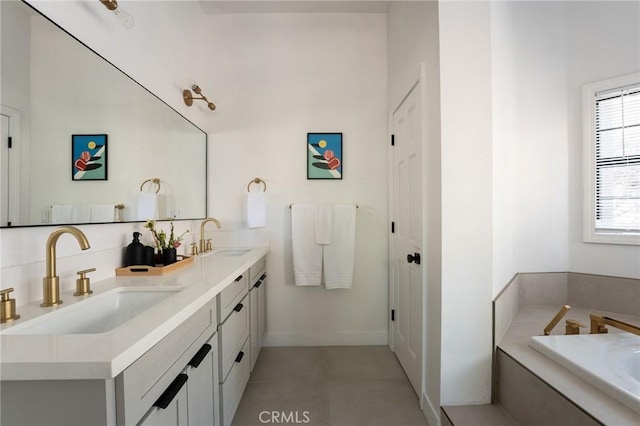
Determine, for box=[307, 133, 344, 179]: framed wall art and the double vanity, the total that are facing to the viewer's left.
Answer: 0

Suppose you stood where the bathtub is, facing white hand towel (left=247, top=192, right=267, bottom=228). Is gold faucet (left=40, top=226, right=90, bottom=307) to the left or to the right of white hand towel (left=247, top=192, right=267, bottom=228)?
left

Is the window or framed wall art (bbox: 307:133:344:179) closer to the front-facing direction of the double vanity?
the window

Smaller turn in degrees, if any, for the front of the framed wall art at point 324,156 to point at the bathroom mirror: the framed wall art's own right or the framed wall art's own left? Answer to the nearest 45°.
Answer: approximately 45° to the framed wall art's own right

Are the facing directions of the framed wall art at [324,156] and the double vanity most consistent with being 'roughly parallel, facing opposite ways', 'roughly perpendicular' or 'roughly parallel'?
roughly perpendicular

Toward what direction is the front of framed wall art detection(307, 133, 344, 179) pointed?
toward the camera

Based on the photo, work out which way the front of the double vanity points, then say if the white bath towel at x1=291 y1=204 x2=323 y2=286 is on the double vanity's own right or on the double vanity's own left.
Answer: on the double vanity's own left

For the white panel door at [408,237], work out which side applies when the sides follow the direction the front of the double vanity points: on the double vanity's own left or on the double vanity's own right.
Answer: on the double vanity's own left

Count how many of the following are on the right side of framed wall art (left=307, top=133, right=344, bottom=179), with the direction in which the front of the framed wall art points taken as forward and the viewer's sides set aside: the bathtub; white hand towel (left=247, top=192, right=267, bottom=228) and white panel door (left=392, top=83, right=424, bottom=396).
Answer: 1

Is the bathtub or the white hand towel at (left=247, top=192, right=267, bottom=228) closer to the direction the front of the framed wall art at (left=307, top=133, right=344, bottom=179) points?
the bathtub
